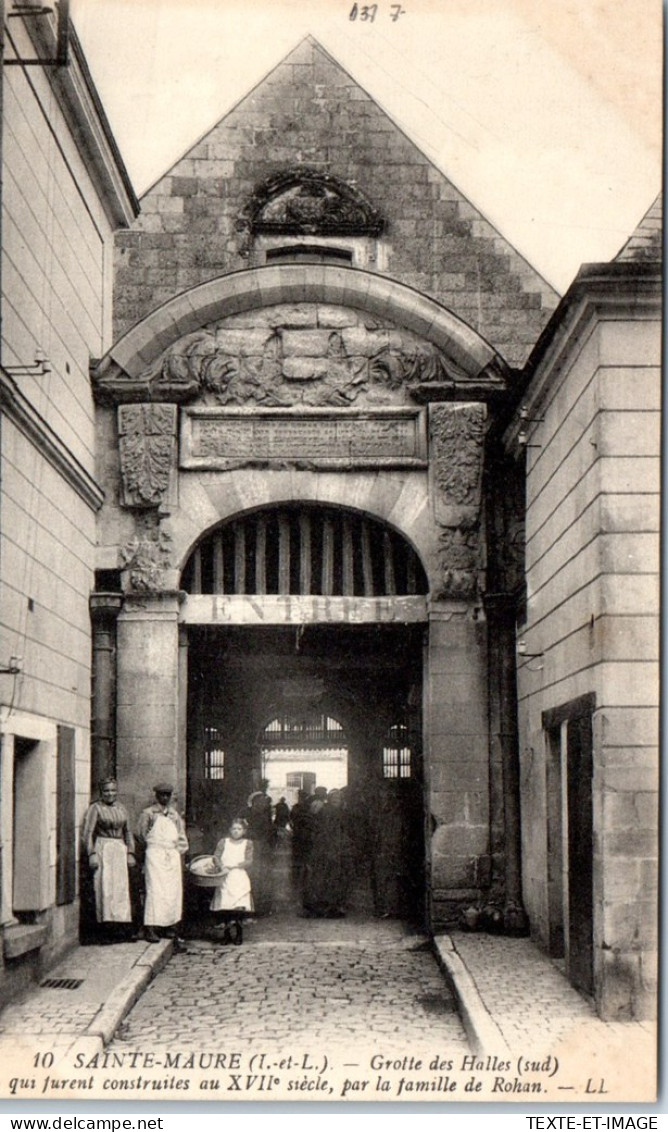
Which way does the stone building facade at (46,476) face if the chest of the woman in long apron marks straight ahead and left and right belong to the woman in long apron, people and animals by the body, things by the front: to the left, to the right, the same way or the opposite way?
to the left

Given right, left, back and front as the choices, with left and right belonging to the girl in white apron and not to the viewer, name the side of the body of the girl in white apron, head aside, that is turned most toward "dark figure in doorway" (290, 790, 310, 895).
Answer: back

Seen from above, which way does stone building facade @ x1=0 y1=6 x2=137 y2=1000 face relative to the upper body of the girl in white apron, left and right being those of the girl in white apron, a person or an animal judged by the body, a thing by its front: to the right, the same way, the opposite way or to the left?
to the left

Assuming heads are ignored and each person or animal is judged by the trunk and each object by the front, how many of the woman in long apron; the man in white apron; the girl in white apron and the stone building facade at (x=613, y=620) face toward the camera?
3

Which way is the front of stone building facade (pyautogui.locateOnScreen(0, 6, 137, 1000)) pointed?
to the viewer's right

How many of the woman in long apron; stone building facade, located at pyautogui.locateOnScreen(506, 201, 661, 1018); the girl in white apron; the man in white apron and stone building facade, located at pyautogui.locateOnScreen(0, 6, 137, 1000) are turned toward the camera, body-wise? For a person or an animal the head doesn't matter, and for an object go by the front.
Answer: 3

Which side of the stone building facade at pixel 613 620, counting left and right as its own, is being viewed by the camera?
left
